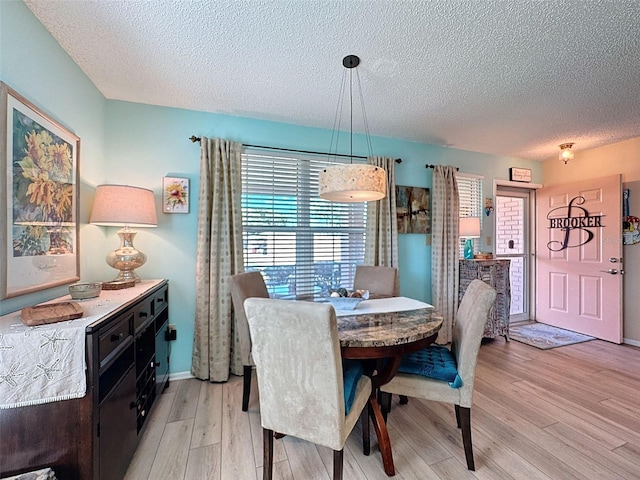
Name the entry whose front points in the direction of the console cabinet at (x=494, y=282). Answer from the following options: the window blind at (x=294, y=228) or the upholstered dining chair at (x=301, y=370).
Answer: the upholstered dining chair

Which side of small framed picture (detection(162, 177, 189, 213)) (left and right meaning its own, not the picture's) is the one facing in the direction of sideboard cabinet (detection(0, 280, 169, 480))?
front

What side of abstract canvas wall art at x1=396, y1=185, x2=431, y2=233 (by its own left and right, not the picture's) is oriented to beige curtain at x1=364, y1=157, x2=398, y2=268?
right

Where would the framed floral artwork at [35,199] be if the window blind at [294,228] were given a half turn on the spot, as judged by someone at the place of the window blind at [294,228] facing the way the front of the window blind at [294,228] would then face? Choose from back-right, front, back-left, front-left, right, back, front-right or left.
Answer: back-left

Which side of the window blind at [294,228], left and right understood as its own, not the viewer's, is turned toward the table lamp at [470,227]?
left

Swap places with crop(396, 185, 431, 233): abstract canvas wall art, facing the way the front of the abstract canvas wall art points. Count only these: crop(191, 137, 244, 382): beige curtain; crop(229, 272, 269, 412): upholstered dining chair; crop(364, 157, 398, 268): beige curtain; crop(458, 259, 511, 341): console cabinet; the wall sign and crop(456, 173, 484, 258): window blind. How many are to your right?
3

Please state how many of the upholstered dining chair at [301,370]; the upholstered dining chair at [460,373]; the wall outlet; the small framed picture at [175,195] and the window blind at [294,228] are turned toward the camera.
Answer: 3

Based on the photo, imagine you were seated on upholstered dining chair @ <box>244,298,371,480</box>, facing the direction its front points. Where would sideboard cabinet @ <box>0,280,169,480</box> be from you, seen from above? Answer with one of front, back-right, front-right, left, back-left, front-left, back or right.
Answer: back-left

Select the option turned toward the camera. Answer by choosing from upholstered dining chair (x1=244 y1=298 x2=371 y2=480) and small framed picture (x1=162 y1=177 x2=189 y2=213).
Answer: the small framed picture

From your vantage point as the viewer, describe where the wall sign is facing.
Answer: facing the viewer and to the right of the viewer

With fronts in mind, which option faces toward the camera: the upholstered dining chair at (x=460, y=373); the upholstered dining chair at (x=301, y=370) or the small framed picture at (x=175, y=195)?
the small framed picture

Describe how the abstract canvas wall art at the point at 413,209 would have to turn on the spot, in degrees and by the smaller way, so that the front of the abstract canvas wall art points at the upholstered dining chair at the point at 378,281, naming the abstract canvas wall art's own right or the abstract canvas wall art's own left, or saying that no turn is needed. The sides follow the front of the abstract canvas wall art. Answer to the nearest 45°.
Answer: approximately 45° to the abstract canvas wall art's own right

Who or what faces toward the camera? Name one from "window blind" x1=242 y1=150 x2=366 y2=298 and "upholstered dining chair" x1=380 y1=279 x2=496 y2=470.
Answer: the window blind

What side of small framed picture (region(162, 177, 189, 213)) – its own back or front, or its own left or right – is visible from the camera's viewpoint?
front

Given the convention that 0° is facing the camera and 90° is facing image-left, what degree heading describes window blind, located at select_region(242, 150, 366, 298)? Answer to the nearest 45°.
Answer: approximately 0°
